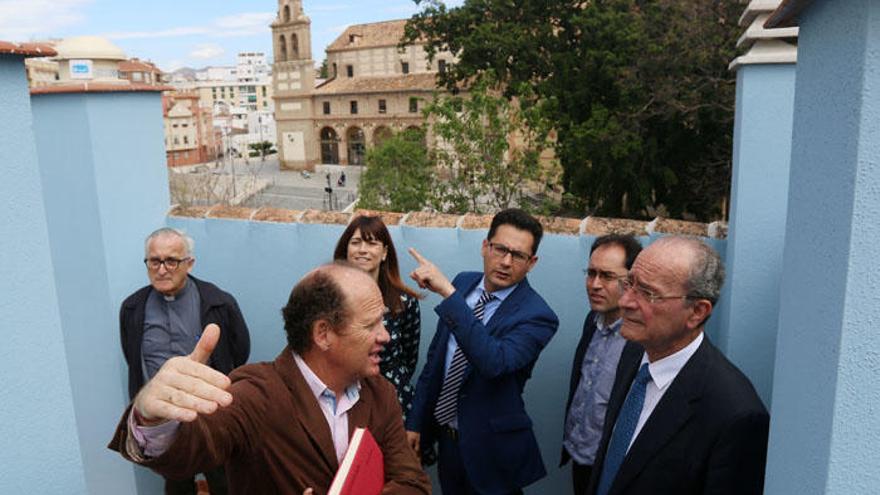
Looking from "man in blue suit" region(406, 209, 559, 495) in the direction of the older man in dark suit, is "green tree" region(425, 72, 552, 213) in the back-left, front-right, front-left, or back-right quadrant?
back-left

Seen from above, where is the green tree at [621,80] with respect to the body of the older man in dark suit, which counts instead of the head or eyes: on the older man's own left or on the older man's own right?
on the older man's own right

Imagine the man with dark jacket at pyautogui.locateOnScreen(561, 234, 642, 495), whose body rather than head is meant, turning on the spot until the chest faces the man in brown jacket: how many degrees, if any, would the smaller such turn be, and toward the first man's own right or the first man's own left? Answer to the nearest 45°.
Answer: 0° — they already face them

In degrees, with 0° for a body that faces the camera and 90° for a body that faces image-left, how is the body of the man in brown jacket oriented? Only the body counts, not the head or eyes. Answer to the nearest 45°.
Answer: approximately 315°

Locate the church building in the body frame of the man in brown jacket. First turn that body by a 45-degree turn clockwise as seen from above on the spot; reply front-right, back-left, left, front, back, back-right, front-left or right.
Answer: back

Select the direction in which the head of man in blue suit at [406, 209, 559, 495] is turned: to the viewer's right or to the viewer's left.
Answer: to the viewer's left

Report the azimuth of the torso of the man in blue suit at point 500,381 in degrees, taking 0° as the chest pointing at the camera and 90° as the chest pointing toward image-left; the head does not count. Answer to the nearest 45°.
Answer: approximately 45°

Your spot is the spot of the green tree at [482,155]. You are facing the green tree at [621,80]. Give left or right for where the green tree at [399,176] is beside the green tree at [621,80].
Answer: left

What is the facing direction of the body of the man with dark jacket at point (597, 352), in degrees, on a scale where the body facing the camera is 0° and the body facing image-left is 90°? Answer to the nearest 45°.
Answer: approximately 45°

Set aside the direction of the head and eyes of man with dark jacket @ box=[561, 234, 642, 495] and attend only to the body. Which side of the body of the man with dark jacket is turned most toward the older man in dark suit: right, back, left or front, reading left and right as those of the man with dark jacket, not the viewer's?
left

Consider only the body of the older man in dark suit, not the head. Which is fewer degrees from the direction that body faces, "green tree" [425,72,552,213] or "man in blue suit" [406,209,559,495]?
the man in blue suit
